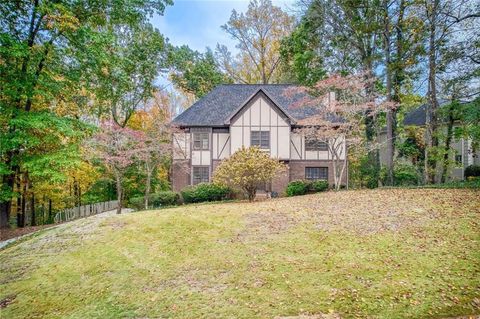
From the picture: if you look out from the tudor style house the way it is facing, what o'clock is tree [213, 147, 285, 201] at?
The tree is roughly at 12 o'clock from the tudor style house.

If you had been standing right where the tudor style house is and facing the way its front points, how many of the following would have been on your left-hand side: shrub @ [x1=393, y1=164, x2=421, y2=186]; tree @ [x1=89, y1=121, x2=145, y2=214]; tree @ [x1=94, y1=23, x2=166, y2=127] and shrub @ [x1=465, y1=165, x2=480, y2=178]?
2

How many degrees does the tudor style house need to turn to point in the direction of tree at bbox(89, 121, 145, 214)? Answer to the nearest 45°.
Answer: approximately 45° to its right

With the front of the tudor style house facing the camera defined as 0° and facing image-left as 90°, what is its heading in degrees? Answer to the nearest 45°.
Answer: approximately 0°

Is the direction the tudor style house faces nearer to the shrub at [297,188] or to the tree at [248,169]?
the tree

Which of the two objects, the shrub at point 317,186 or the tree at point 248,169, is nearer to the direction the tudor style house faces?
the tree

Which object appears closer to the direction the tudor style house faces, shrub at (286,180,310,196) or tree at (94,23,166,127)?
the shrub

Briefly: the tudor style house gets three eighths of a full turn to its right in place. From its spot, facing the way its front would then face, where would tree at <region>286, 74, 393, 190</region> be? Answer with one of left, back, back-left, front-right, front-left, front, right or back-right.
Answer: back

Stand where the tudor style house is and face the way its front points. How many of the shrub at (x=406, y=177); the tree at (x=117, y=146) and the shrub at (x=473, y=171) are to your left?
2

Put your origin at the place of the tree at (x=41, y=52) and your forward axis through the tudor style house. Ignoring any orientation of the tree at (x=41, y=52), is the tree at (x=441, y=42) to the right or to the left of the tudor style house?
right

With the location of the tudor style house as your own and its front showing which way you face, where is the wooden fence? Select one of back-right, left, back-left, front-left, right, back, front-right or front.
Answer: right

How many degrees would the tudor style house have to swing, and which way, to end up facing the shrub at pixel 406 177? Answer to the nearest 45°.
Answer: approximately 90° to its left
